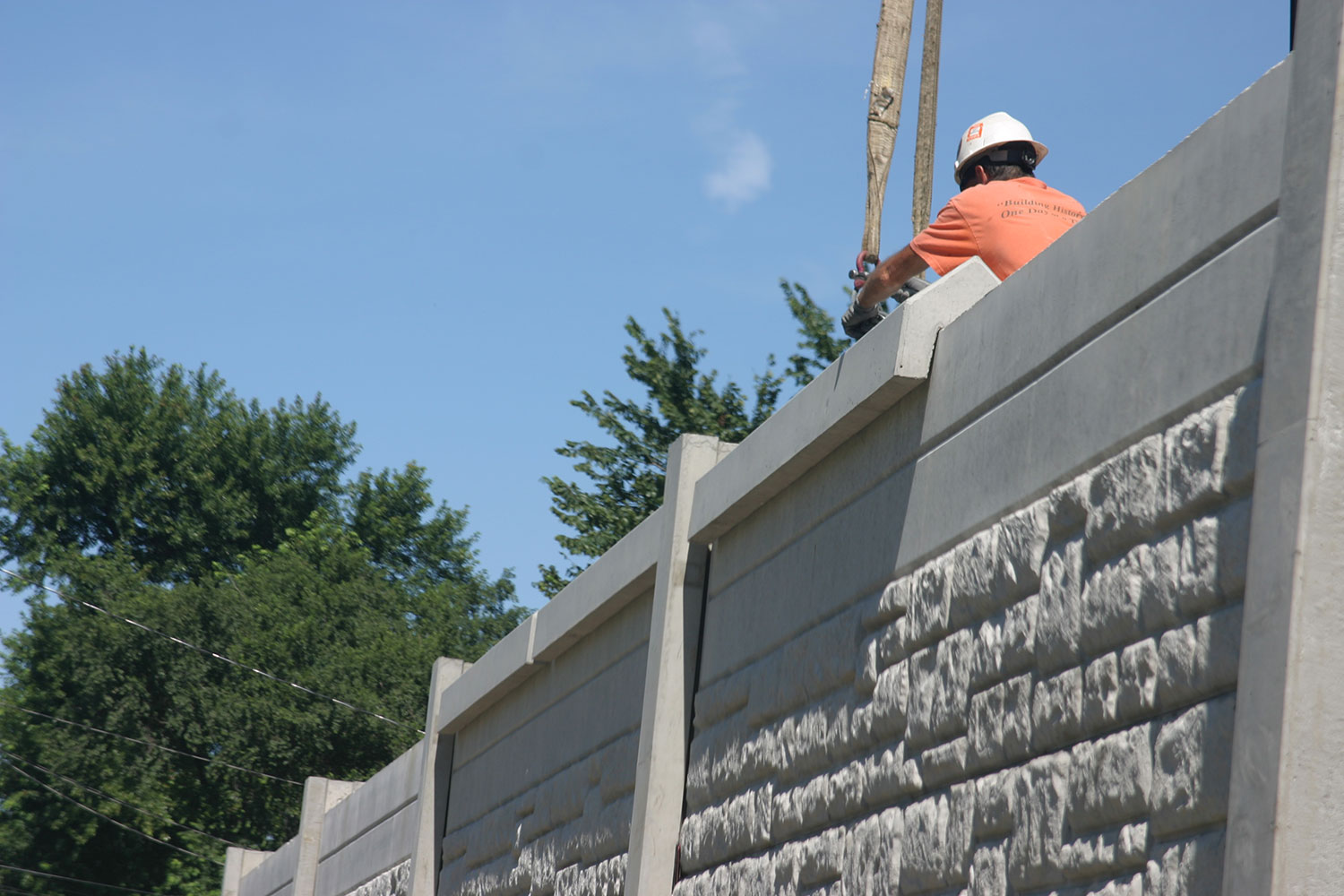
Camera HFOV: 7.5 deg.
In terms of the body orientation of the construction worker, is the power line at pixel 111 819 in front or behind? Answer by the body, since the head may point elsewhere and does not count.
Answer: in front

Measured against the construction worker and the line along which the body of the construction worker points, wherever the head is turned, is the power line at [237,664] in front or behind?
in front

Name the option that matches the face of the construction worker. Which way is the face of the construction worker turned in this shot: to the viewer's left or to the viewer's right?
to the viewer's left

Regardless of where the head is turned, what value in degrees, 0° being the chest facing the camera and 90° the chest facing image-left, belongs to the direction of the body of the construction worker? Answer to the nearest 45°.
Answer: approximately 135°

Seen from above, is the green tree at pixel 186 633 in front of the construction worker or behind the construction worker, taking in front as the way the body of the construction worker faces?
in front
